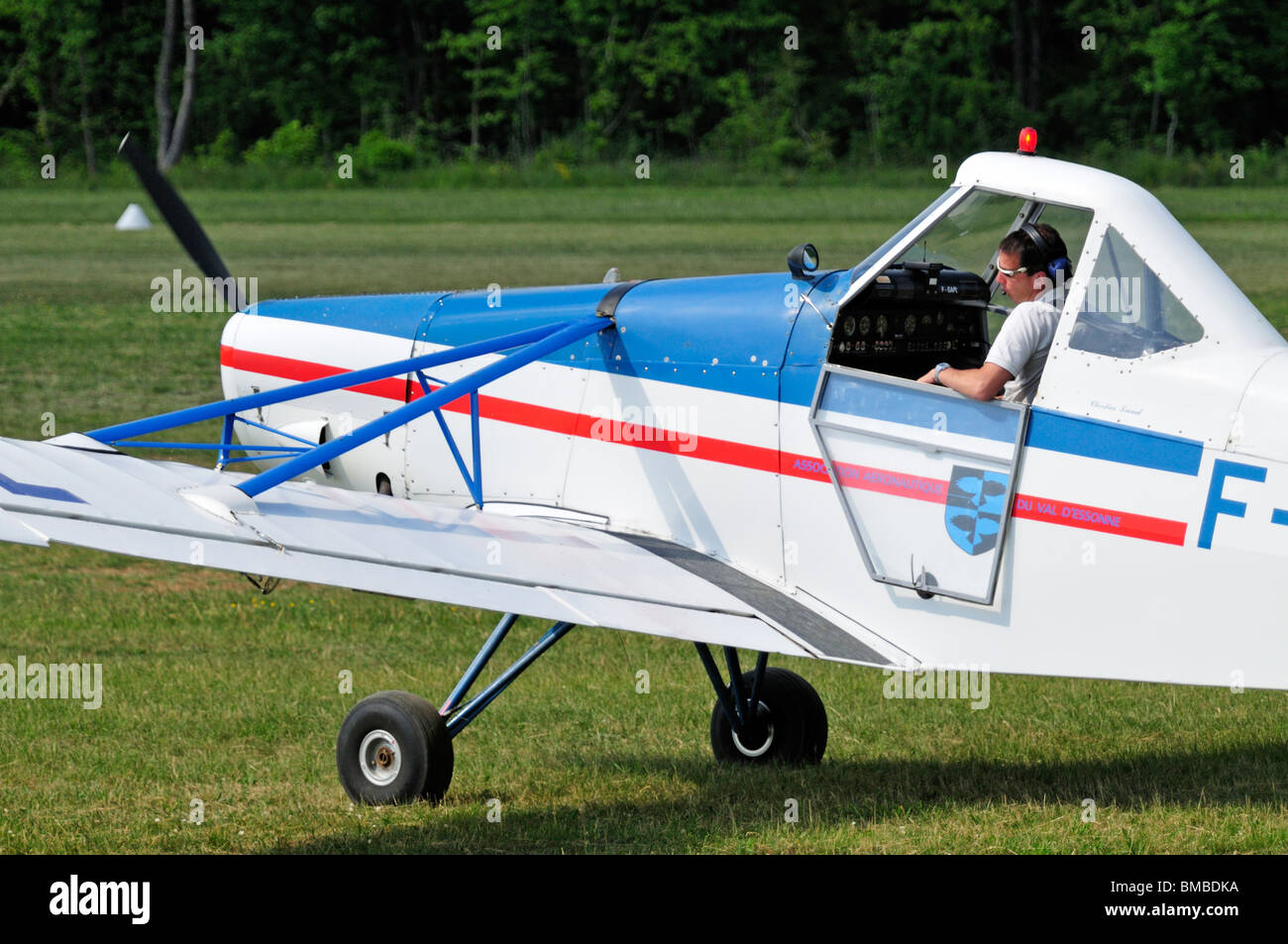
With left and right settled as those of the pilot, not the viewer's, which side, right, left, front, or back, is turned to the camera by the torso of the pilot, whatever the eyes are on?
left

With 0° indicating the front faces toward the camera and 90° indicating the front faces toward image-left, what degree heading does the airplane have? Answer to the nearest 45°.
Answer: approximately 135°

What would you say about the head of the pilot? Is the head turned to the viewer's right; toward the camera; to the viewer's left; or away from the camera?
to the viewer's left
